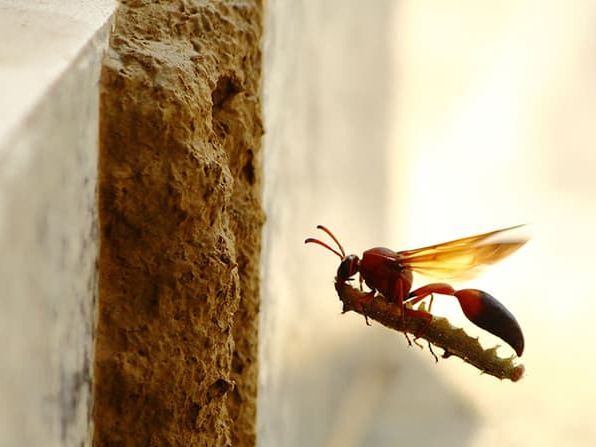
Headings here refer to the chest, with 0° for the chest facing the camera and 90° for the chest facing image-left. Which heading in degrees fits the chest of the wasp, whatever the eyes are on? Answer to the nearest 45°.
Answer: approximately 90°
